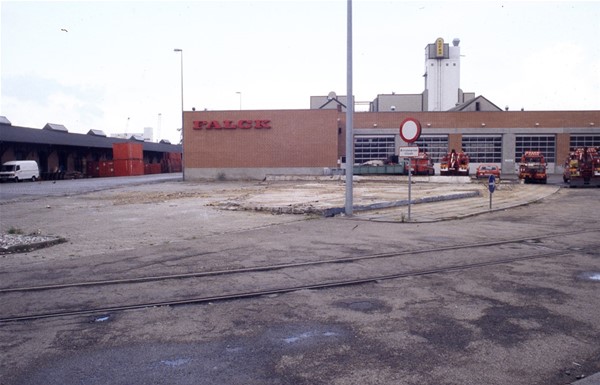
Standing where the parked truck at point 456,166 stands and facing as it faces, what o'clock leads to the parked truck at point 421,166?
the parked truck at point 421,166 is roughly at 4 o'clock from the parked truck at point 456,166.

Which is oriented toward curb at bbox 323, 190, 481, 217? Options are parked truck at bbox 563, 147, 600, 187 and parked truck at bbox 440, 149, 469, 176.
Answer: parked truck at bbox 440, 149, 469, 176

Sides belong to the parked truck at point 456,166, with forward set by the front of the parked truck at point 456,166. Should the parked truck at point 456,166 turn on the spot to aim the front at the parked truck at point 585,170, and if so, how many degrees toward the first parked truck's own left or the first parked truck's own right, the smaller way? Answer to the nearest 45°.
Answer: approximately 45° to the first parked truck's own left
